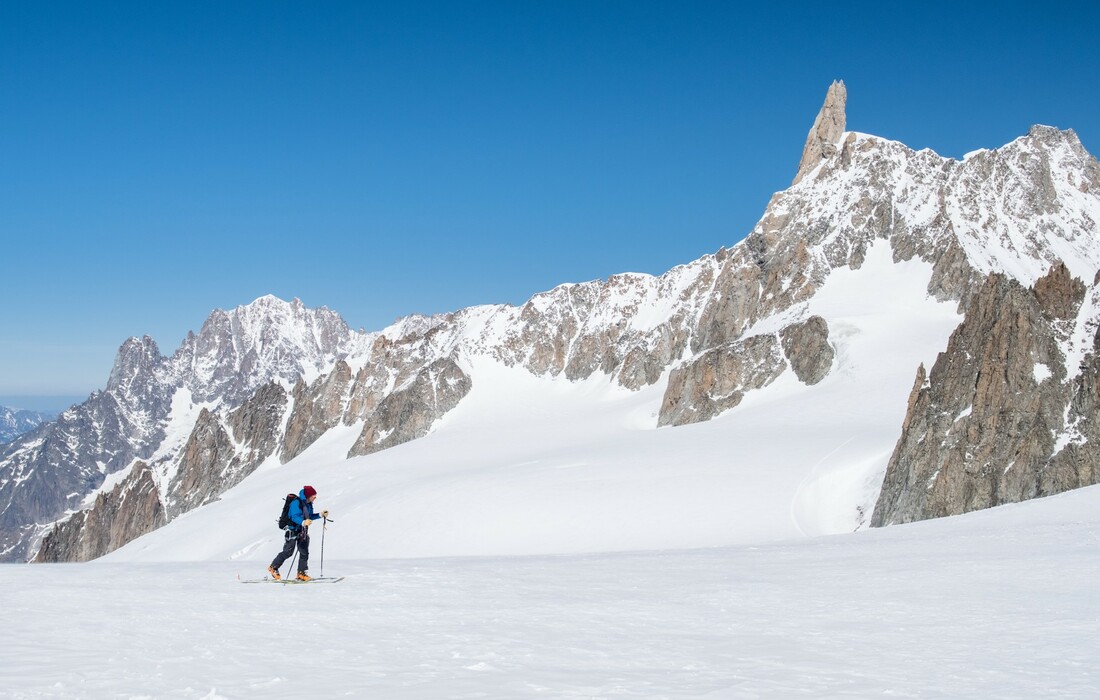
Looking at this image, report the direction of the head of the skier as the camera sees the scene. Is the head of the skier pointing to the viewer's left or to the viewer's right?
to the viewer's right

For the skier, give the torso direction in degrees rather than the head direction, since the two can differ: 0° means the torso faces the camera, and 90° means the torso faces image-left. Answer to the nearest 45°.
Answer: approximately 270°
